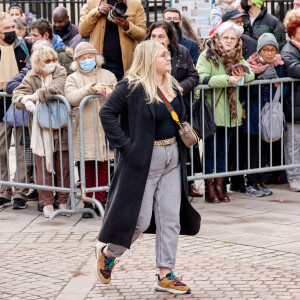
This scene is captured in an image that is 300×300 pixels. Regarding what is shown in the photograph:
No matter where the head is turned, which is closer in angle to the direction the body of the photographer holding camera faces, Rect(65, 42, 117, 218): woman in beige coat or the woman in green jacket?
the woman in beige coat

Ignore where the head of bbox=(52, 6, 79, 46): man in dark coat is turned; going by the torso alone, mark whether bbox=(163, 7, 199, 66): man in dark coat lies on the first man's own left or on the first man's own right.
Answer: on the first man's own left

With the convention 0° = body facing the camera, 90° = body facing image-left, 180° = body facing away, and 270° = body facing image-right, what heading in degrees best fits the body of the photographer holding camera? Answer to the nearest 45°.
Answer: approximately 0°

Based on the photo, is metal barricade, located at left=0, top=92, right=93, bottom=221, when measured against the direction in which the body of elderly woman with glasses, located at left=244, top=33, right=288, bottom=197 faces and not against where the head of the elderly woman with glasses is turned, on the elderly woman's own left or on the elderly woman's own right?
on the elderly woman's own right

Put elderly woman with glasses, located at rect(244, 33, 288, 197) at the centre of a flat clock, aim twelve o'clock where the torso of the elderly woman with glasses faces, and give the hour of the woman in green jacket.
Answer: The woman in green jacket is roughly at 3 o'clock from the elderly woman with glasses.

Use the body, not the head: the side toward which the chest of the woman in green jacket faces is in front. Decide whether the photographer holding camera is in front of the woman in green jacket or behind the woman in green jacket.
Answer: behind

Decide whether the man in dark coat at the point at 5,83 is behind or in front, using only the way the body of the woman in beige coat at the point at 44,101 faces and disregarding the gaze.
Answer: behind

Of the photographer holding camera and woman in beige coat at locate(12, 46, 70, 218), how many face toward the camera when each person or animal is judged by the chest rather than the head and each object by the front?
2
